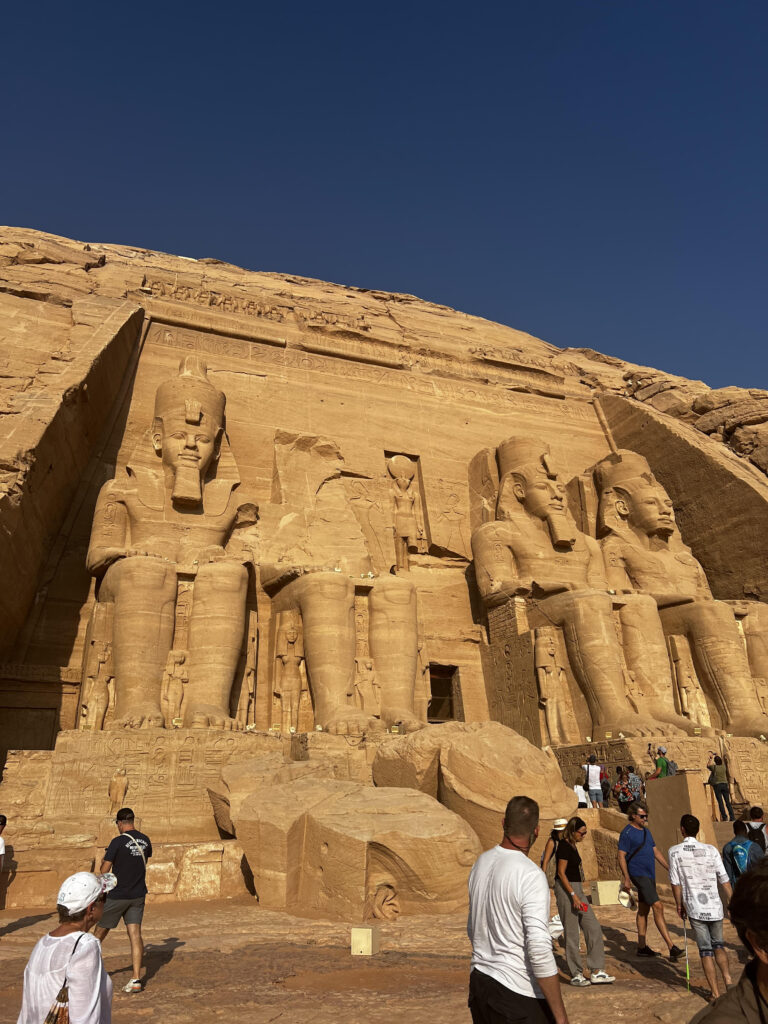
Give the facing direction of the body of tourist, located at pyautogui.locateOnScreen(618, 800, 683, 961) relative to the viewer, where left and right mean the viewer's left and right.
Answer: facing the viewer and to the right of the viewer

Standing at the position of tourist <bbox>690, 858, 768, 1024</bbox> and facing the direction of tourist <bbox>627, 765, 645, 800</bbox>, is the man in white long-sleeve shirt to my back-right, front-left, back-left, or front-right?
front-left

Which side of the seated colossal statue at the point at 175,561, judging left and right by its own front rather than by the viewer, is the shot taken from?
front

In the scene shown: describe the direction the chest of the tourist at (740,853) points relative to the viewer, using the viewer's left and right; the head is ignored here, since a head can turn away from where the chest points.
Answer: facing away from the viewer

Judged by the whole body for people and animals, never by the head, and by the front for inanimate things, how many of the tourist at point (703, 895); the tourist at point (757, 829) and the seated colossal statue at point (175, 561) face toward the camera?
1

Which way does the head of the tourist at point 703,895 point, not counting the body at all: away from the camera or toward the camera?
away from the camera

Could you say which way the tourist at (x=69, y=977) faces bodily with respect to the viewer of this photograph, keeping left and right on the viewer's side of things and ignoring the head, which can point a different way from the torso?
facing away from the viewer and to the right of the viewer

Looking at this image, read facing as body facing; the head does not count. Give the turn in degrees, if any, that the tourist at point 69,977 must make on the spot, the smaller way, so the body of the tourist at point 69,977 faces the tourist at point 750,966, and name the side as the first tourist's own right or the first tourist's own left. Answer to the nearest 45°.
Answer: approximately 90° to the first tourist's own right

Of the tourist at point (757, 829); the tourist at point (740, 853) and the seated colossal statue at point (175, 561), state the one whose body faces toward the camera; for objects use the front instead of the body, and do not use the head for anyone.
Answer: the seated colossal statue

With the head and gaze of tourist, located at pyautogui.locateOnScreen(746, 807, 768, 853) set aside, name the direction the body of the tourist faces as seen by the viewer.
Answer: away from the camera

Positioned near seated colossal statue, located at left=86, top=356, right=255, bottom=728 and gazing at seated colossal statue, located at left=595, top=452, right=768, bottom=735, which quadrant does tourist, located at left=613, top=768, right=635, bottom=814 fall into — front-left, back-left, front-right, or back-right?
front-right

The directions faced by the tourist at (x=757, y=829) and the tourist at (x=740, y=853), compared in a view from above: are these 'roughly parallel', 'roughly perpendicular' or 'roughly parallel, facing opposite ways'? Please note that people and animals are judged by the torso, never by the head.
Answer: roughly parallel

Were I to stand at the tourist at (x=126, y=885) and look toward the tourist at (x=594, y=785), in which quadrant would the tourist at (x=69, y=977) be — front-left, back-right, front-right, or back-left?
back-right
